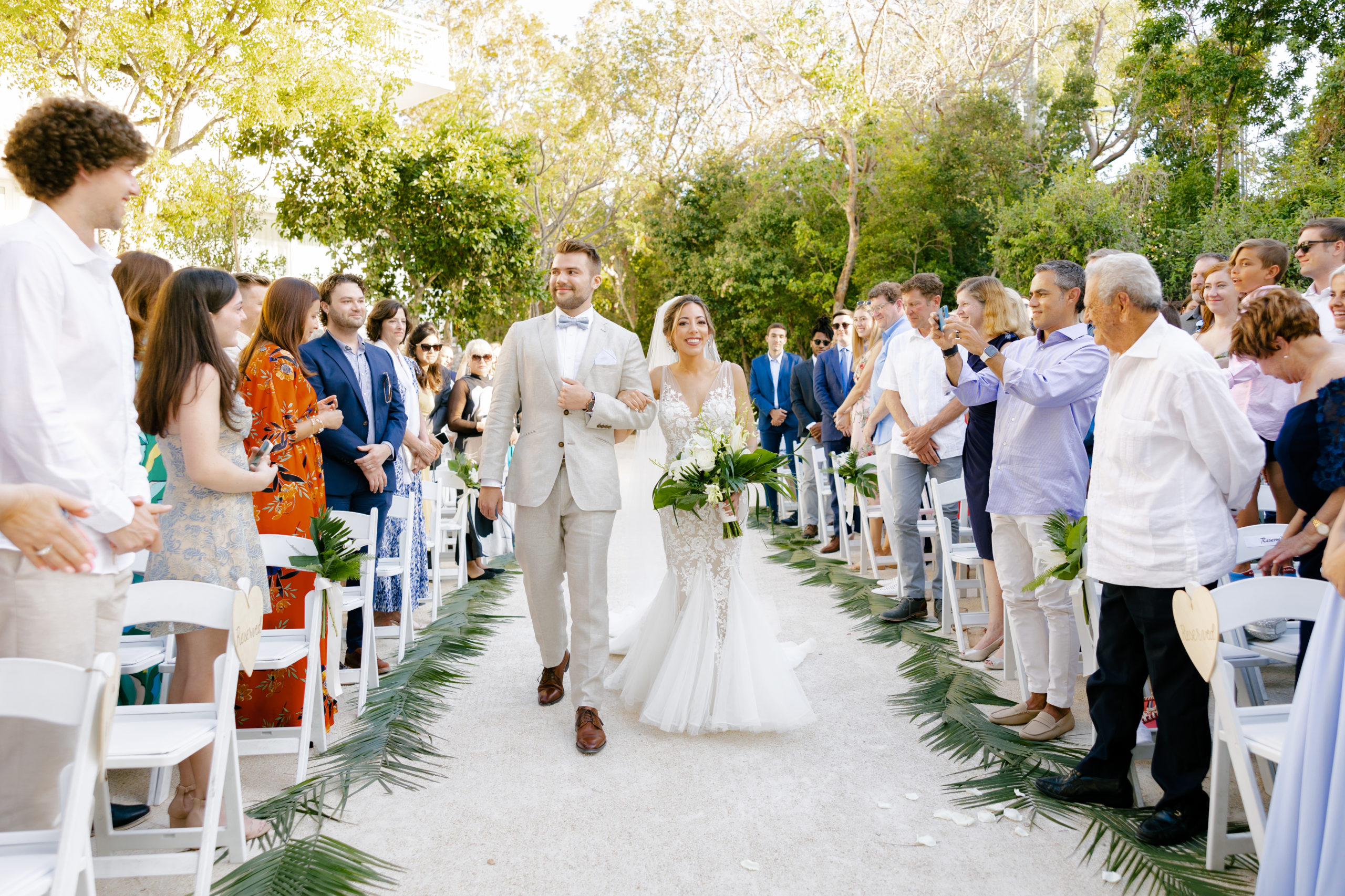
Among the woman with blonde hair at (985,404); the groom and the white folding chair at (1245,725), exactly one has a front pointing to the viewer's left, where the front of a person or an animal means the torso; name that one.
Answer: the woman with blonde hair

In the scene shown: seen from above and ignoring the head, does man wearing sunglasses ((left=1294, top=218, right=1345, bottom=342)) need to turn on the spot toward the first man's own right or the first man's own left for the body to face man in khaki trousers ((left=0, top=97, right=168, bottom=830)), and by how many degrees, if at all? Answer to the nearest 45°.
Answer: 0° — they already face them

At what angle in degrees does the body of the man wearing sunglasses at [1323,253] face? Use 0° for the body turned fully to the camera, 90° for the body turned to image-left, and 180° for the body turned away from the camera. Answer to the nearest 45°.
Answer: approximately 45°

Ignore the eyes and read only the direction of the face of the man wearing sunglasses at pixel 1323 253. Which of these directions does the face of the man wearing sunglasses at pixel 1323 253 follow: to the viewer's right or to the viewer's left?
to the viewer's left

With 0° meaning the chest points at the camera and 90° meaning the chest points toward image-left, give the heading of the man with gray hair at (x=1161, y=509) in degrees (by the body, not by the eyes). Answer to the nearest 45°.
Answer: approximately 45°

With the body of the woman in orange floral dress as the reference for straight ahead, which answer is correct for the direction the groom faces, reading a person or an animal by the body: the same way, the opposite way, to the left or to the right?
to the right

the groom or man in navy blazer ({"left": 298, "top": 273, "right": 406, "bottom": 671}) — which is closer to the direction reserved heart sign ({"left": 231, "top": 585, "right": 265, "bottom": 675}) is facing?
the groom

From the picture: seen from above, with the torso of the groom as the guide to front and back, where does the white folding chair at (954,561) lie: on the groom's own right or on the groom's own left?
on the groom's own left

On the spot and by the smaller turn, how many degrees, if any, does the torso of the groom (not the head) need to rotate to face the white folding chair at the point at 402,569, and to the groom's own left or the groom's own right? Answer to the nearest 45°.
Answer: approximately 135° to the groom's own right
